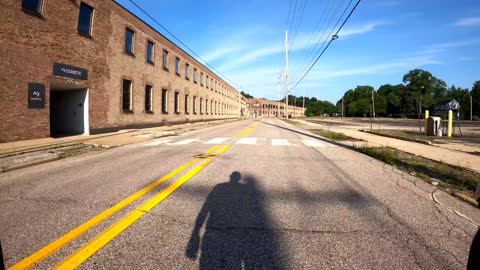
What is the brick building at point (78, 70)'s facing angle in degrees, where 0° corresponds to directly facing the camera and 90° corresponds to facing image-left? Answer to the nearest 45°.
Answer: approximately 315°
